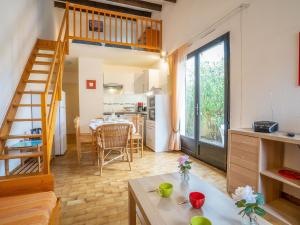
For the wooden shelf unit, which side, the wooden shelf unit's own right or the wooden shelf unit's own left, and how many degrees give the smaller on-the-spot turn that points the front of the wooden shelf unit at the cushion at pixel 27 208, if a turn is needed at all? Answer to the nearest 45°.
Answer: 0° — it already faces it

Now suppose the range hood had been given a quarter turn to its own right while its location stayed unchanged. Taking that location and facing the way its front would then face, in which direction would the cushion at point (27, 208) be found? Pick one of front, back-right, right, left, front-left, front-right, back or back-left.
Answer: left

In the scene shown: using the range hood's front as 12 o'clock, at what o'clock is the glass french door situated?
The glass french door is roughly at 11 o'clock from the range hood.

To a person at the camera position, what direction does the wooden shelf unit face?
facing the viewer and to the left of the viewer

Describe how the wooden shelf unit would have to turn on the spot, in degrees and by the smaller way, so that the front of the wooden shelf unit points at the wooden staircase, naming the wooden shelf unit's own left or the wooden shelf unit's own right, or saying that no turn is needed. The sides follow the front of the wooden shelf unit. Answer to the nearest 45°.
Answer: approximately 45° to the wooden shelf unit's own right

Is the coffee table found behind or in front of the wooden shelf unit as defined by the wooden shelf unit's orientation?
in front

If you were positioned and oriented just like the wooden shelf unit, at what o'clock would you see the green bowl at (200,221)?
The green bowl is roughly at 11 o'clock from the wooden shelf unit.

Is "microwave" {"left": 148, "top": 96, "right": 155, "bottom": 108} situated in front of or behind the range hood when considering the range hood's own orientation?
in front

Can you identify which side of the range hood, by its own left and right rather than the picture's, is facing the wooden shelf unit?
front

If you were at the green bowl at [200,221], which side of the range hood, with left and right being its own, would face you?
front

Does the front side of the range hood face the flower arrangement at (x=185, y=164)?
yes

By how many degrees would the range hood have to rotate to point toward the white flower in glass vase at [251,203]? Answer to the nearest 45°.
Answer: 0° — it already faces it

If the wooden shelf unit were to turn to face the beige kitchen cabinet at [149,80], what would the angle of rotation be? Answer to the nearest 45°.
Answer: approximately 90° to its right

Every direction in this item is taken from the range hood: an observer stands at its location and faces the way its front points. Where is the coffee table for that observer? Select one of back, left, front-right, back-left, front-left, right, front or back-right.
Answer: front

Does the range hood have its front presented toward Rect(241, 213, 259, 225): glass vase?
yes

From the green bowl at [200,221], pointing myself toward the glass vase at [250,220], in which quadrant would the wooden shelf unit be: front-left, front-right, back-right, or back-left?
front-left

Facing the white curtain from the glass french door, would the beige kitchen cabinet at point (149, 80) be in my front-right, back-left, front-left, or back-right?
front-right

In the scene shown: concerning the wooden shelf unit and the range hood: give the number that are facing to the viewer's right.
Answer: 0

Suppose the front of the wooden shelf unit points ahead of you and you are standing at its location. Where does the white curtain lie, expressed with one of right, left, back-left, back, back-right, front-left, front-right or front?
front-right

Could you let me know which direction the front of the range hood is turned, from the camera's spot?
facing the viewer

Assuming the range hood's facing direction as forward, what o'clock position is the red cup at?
The red cup is roughly at 12 o'clock from the range hood.
